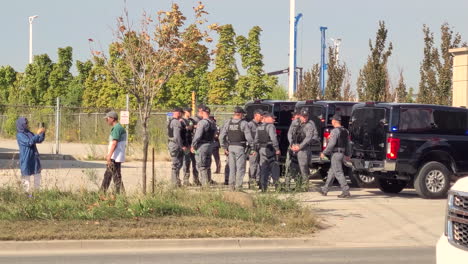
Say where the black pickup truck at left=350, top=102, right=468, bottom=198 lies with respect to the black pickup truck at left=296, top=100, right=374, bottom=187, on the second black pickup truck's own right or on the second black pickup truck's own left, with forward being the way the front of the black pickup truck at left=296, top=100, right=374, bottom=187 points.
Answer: on the second black pickup truck's own right

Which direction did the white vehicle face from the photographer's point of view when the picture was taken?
facing the viewer and to the left of the viewer

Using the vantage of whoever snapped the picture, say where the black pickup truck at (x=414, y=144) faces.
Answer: facing away from the viewer and to the right of the viewer

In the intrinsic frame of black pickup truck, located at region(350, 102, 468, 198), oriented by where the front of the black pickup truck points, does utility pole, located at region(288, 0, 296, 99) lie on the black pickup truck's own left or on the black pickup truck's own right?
on the black pickup truck's own left

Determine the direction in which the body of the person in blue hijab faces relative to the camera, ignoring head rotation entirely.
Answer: to the viewer's right

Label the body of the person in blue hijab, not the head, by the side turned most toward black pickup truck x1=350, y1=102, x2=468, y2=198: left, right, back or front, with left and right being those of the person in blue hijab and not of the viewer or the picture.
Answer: front

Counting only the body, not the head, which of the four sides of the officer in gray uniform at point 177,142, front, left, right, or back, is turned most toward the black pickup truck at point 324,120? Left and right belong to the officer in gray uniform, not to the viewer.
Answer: front

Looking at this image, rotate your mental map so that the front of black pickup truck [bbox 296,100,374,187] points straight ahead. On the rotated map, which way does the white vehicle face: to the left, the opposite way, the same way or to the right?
the opposite way

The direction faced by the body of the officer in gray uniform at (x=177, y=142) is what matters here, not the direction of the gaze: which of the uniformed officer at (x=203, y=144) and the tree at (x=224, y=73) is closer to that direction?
the uniformed officer

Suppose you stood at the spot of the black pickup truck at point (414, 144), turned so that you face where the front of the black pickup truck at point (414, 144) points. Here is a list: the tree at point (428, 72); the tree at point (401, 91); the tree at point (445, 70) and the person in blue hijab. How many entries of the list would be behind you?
1

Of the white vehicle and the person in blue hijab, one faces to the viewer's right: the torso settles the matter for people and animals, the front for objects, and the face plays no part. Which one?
the person in blue hijab

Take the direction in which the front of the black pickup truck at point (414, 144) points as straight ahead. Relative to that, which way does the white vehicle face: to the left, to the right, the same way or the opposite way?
the opposite way
